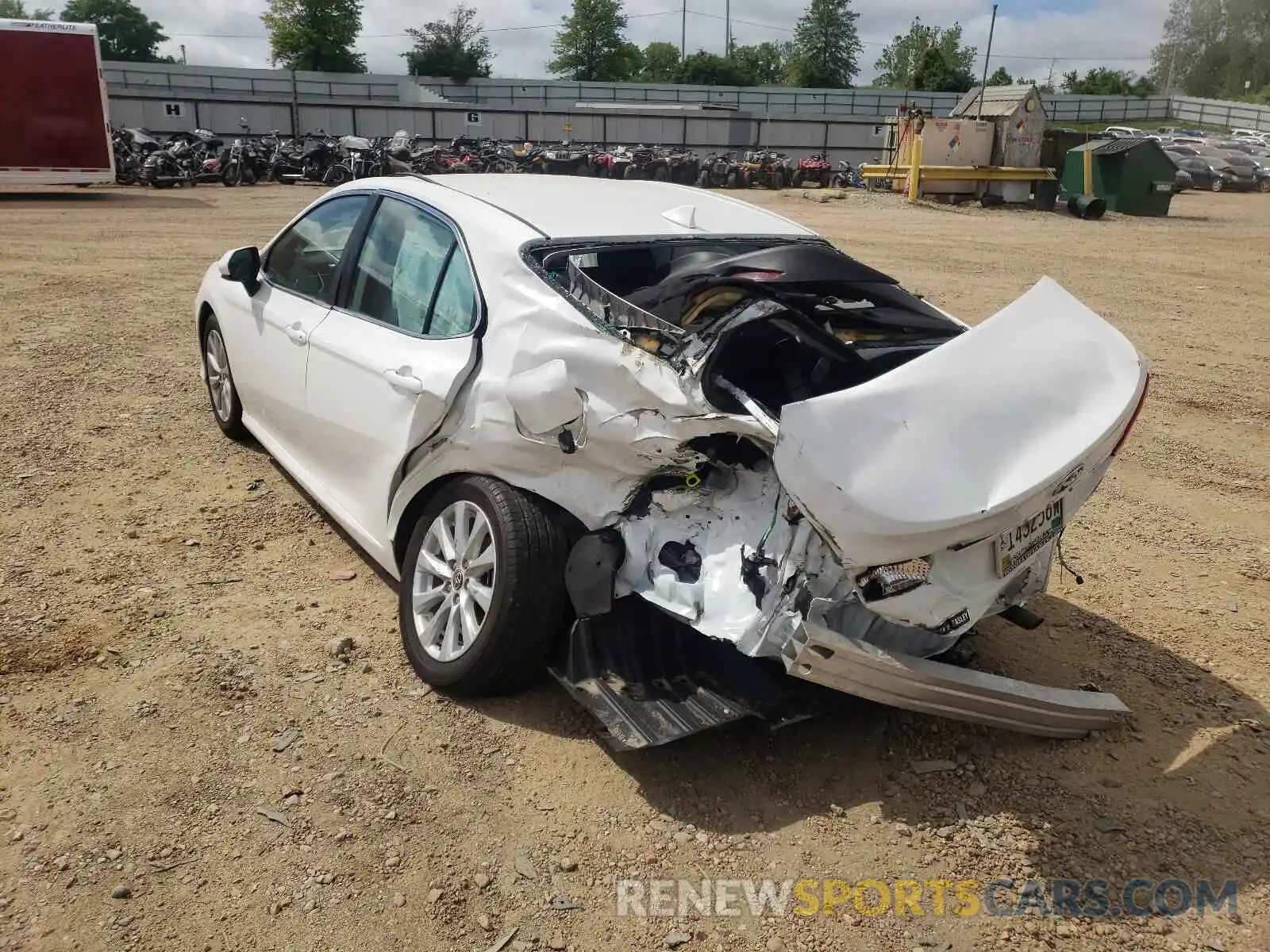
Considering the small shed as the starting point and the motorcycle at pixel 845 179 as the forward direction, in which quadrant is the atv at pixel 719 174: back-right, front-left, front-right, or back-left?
front-left

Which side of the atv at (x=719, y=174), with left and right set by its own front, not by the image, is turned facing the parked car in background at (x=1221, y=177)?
left

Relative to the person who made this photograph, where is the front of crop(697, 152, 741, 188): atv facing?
facing the viewer

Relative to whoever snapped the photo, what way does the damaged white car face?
facing away from the viewer and to the left of the viewer

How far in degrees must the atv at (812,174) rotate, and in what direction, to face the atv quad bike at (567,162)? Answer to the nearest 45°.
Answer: approximately 90° to its right

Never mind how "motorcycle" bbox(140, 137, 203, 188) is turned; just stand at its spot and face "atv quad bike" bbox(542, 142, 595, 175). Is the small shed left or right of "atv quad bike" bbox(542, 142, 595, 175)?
right

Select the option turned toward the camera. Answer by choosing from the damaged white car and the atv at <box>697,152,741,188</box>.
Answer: the atv

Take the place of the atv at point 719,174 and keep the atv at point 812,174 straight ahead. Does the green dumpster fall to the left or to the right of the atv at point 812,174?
right

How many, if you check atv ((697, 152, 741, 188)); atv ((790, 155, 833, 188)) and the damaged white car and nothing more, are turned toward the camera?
2

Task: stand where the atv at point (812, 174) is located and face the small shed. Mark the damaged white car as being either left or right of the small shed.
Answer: right

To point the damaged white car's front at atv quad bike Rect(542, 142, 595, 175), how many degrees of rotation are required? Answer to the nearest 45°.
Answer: approximately 45° to its right

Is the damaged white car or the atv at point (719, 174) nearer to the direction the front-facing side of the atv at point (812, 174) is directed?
the damaged white car

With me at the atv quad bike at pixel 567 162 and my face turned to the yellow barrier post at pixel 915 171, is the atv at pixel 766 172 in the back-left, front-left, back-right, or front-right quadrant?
front-left

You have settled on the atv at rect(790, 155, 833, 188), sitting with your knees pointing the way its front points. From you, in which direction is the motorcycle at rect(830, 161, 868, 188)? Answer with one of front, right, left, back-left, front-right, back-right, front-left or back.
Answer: left

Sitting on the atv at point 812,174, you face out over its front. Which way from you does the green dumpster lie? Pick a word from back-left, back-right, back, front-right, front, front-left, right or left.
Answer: front-left

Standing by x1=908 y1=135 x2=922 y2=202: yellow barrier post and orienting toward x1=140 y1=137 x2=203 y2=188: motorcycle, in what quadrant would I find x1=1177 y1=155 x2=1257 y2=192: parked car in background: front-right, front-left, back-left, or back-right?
back-right

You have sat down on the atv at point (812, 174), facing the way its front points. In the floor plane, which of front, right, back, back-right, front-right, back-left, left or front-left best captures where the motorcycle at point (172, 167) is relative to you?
front-right

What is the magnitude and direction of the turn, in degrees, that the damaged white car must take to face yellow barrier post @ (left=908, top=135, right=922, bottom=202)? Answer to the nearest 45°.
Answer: approximately 45° to its right

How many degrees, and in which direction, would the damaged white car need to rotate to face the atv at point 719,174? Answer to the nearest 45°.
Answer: approximately 45° to its right
